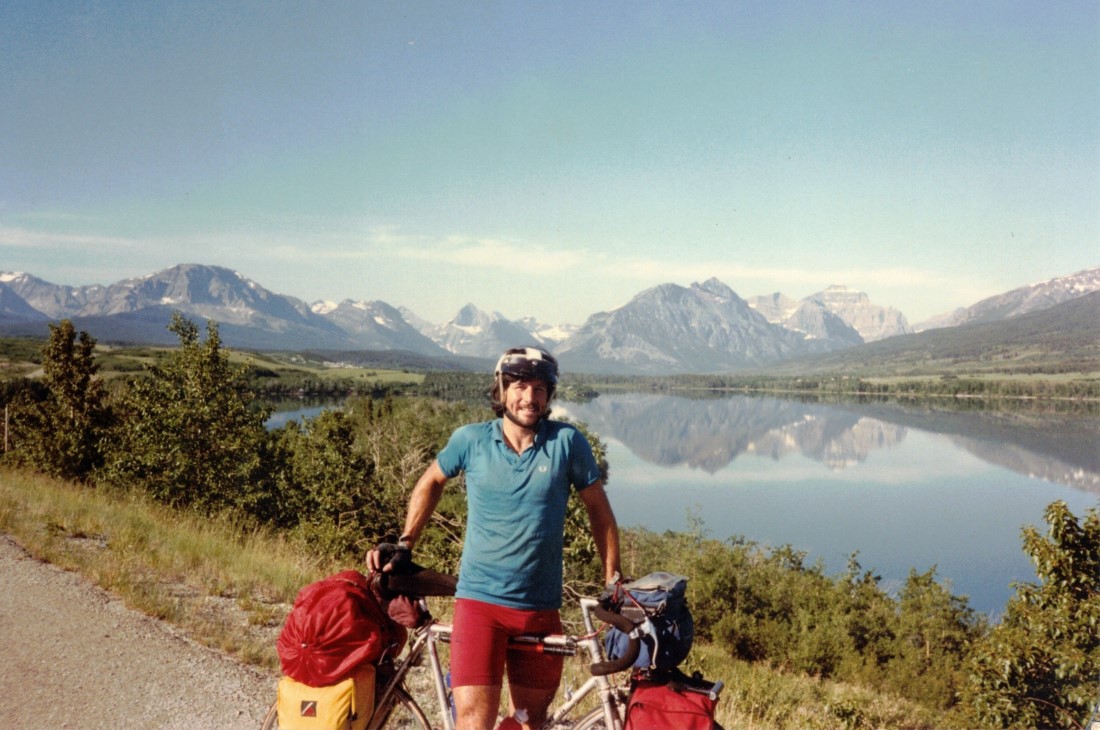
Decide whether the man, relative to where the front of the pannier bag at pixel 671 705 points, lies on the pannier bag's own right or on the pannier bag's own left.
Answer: on the pannier bag's own right

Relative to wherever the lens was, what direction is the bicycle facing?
facing to the right of the viewer

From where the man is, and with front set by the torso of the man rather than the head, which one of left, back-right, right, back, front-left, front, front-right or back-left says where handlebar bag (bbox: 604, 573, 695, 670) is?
front-left

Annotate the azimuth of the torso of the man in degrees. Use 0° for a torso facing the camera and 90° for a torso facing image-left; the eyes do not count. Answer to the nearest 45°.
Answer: approximately 0°

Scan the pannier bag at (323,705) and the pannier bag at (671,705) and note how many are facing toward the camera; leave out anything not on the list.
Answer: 2

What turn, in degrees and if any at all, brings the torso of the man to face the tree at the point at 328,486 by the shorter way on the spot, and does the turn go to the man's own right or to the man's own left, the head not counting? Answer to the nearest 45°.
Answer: approximately 180°

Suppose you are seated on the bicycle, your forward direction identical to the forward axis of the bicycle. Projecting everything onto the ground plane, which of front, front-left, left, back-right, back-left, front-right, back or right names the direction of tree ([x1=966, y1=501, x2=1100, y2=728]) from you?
front-left

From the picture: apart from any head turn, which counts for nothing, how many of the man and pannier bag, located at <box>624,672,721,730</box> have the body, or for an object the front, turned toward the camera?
2

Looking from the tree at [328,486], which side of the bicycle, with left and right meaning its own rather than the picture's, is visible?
left

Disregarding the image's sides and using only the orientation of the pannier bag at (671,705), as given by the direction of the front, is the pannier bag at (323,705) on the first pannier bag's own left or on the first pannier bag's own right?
on the first pannier bag's own right
